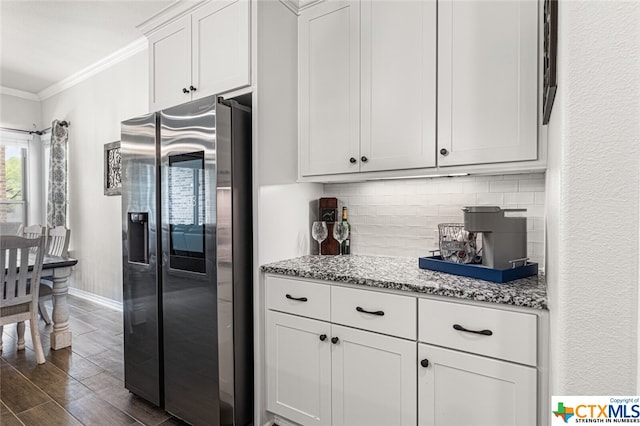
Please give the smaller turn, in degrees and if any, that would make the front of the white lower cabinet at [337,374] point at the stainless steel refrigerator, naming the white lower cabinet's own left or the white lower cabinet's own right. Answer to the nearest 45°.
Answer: approximately 45° to the white lower cabinet's own right

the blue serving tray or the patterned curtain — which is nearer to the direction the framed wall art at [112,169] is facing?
the blue serving tray

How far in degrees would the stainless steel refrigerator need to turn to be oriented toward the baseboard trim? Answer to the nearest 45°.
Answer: approximately 135° to its right

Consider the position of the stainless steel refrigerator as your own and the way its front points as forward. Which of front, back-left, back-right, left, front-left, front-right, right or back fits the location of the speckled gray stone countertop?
left

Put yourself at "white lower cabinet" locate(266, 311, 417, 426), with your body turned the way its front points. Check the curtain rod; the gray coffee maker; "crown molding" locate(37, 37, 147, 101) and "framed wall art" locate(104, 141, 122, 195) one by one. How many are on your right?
3

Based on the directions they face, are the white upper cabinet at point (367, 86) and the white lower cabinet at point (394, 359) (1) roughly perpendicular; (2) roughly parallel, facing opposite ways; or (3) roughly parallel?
roughly parallel

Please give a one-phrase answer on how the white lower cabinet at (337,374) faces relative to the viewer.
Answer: facing the viewer and to the left of the viewer

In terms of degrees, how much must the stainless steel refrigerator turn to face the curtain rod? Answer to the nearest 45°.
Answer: approximately 90° to its right

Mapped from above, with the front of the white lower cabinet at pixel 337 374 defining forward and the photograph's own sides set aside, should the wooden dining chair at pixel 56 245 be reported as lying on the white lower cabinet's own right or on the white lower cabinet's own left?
on the white lower cabinet's own right

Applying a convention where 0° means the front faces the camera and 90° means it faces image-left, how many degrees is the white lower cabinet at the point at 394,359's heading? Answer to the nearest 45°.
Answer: approximately 45°

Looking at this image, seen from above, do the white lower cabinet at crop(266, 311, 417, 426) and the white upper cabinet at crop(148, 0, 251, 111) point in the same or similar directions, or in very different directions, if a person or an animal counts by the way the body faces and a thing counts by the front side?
same or similar directions
